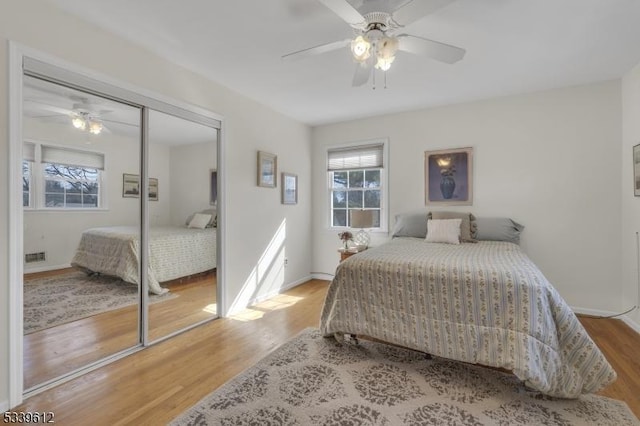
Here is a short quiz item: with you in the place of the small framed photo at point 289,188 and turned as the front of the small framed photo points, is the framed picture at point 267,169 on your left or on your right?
on your right

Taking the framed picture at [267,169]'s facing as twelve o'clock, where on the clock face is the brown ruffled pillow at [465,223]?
The brown ruffled pillow is roughly at 11 o'clock from the framed picture.

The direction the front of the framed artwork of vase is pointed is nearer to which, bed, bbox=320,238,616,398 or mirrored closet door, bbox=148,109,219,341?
the bed

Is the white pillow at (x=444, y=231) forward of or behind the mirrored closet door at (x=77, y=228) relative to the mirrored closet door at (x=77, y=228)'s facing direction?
forward

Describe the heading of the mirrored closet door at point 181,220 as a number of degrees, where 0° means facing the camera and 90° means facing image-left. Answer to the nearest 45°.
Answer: approximately 315°

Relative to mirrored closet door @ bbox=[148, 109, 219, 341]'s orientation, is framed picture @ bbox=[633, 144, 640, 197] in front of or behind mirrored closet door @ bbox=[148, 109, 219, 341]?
in front

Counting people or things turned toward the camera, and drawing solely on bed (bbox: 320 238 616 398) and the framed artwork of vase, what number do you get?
2

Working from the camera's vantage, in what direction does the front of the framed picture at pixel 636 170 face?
facing to the left of the viewer

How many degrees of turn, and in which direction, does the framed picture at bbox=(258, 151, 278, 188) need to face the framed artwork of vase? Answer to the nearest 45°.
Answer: approximately 45° to its left

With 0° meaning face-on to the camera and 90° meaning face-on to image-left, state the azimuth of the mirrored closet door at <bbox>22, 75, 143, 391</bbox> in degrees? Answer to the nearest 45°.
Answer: approximately 315°

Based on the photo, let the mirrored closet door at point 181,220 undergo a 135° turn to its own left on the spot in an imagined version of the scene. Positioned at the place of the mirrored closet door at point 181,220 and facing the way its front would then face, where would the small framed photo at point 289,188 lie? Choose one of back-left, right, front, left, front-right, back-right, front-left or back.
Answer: front-right

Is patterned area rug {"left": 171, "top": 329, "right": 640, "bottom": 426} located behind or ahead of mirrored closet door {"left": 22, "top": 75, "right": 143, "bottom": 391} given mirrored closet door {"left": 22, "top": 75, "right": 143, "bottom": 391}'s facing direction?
ahead
